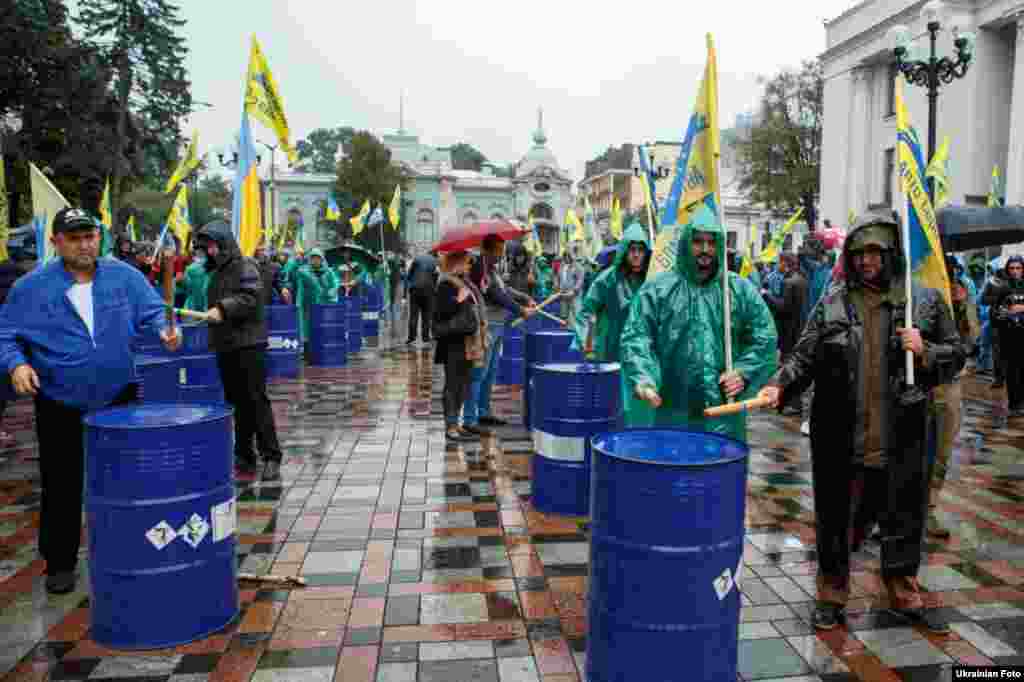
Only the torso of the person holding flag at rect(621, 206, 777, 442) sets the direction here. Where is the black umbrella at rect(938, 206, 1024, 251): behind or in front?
behind

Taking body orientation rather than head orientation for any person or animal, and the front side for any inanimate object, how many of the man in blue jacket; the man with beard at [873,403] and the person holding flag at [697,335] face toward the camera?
3

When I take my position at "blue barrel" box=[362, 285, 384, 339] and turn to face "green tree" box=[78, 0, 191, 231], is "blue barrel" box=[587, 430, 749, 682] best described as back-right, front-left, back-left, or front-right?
back-left

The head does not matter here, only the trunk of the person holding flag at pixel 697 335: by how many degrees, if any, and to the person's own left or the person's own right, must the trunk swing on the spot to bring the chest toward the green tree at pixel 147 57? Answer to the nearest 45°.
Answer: approximately 135° to the person's own right

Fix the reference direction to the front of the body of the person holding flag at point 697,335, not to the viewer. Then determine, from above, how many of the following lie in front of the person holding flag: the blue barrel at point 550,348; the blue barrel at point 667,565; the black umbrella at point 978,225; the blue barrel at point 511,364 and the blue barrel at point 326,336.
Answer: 1

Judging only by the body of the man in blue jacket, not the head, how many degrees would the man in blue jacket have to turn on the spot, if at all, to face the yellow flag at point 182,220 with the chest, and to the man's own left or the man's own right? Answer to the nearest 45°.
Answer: approximately 180°

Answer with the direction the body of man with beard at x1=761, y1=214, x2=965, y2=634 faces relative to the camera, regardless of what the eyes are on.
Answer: toward the camera

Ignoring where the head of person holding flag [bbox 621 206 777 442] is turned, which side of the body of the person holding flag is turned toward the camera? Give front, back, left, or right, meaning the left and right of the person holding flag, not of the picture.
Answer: front

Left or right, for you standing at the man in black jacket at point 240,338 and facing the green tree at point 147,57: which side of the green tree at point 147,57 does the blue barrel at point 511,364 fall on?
right

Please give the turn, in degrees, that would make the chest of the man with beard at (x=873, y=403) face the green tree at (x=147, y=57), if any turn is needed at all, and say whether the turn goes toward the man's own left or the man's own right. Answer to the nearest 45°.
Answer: approximately 135° to the man's own right

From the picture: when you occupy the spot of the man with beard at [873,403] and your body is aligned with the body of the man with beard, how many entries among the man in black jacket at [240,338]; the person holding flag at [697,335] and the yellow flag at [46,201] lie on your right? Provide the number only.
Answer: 3

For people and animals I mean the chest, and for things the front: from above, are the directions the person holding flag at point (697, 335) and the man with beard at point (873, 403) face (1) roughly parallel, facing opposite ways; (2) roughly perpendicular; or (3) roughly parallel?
roughly parallel

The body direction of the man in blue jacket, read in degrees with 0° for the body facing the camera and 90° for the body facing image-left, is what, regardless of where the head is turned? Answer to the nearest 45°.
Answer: approximately 0°

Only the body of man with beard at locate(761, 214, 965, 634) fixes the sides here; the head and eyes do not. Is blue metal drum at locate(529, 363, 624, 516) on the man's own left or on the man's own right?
on the man's own right

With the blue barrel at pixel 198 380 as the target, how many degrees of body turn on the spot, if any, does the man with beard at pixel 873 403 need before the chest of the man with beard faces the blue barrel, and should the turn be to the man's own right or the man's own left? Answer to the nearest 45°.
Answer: approximately 90° to the man's own right
